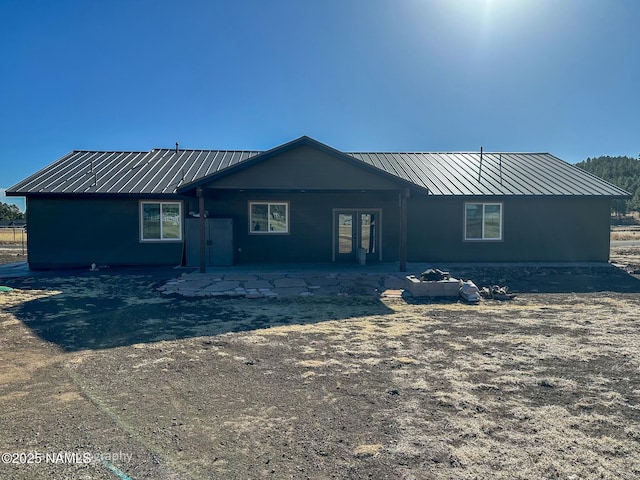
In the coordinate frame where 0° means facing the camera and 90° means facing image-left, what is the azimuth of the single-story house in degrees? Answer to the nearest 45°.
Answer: approximately 0°

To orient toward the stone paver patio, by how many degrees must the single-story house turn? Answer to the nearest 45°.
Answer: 0° — it already faces it
